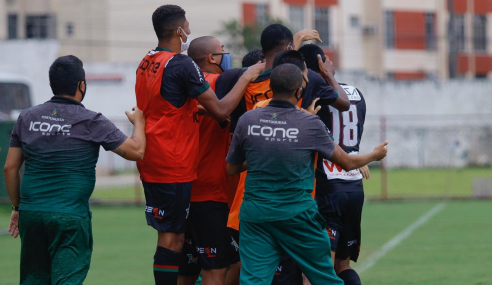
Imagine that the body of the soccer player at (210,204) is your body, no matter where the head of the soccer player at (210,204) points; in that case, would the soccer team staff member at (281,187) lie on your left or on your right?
on your right

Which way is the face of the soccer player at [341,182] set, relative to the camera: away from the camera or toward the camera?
away from the camera

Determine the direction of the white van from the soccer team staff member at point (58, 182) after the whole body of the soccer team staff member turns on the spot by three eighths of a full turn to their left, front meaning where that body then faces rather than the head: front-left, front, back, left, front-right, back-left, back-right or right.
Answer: right

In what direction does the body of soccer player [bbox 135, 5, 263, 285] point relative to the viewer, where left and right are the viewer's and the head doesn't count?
facing away from the viewer and to the right of the viewer

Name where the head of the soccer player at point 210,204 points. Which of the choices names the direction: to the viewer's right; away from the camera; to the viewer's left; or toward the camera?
to the viewer's right

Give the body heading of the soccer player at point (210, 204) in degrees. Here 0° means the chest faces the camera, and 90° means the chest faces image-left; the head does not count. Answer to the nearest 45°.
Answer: approximately 270°

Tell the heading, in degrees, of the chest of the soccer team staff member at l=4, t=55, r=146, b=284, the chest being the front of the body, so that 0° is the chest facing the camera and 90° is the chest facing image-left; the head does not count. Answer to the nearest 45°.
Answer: approximately 225°

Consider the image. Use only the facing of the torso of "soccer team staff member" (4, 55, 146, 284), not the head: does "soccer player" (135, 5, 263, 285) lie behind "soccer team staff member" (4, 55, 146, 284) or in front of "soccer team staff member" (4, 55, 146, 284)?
in front
